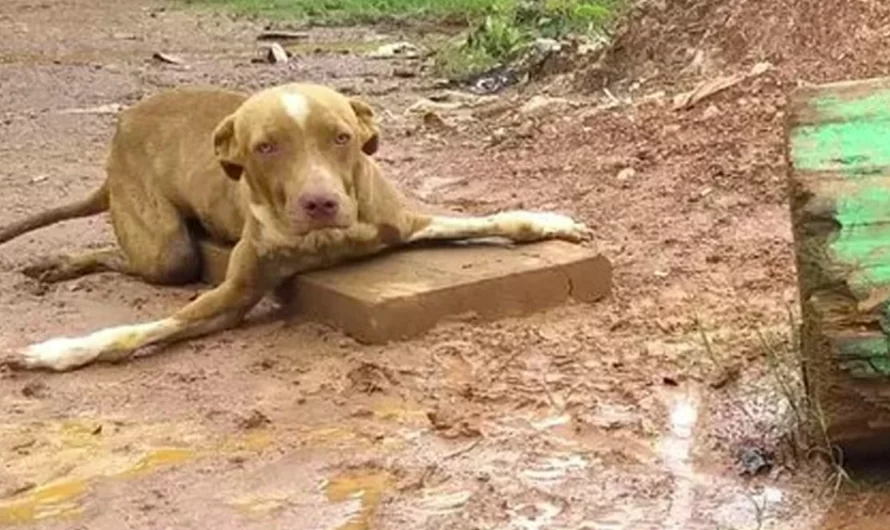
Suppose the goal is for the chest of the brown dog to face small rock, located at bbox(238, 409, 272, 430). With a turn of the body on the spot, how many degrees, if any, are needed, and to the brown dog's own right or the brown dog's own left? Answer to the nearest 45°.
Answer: approximately 45° to the brown dog's own right

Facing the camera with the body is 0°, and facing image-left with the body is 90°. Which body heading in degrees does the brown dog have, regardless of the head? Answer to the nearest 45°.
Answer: approximately 315°

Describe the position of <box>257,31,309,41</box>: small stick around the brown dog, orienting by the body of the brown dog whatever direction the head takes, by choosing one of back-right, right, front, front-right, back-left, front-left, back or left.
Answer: back-left

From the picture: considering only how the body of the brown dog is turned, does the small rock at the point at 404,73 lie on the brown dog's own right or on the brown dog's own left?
on the brown dog's own left

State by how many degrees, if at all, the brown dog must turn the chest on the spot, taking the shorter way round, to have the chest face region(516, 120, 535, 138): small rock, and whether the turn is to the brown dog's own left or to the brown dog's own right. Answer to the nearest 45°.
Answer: approximately 90° to the brown dog's own left

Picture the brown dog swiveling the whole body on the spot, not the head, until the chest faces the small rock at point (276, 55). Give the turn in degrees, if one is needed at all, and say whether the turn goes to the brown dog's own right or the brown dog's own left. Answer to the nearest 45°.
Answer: approximately 135° to the brown dog's own left

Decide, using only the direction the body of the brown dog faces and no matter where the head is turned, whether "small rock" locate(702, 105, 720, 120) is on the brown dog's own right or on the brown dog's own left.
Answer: on the brown dog's own left

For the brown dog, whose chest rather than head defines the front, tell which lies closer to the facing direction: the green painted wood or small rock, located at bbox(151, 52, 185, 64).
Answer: the green painted wood
